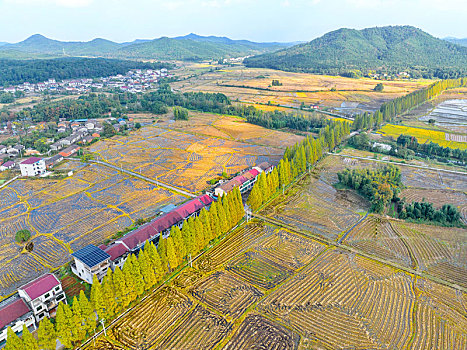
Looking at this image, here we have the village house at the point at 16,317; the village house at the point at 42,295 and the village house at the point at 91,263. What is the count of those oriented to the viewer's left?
0

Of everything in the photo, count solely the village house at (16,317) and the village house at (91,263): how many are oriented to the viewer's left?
0

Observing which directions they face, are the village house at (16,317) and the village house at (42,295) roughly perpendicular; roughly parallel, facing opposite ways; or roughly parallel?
roughly parallel

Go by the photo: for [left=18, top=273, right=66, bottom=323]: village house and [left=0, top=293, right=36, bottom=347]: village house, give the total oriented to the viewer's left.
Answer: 0

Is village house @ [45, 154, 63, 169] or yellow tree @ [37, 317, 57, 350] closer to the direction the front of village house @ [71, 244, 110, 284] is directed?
the yellow tree

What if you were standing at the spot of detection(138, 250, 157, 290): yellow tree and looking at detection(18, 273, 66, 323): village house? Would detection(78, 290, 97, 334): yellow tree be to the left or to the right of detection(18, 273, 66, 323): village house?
left

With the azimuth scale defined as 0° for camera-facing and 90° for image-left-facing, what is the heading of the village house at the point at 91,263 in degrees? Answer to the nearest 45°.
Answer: approximately 315°

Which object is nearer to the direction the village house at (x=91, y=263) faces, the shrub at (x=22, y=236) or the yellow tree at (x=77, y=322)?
the yellow tree

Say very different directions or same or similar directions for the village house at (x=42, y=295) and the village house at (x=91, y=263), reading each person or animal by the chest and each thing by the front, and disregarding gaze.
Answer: same or similar directions

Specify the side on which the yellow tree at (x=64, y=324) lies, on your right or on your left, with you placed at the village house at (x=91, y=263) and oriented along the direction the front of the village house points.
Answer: on your right

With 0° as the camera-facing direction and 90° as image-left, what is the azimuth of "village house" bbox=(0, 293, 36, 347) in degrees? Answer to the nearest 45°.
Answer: approximately 315°

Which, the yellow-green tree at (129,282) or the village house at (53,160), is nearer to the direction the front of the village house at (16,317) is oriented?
the yellow-green tree

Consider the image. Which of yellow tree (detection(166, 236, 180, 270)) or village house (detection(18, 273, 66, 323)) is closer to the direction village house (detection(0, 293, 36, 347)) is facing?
the yellow tree

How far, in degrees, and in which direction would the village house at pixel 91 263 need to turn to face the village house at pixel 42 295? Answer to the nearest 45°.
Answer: approximately 90° to its right

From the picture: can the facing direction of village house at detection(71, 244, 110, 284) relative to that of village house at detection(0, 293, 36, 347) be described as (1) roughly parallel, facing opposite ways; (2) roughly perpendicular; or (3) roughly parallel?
roughly parallel

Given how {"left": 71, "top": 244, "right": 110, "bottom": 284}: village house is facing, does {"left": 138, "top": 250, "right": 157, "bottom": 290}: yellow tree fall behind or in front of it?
in front

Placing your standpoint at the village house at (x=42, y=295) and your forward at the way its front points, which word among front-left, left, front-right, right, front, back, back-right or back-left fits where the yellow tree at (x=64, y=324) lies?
front-right
